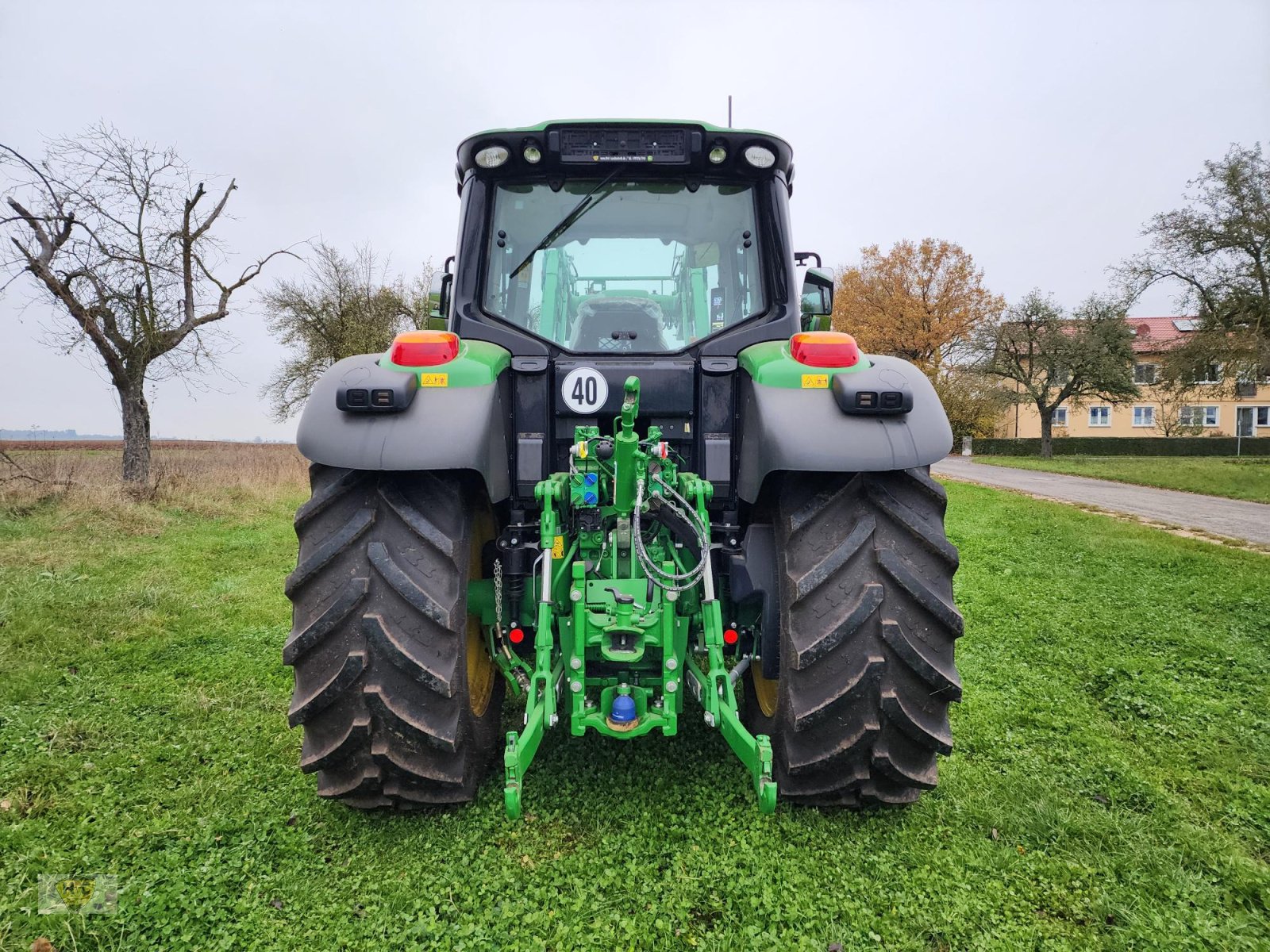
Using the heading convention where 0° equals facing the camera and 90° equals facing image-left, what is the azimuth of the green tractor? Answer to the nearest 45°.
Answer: approximately 180°

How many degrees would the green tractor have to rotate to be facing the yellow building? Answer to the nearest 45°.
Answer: approximately 45° to its right

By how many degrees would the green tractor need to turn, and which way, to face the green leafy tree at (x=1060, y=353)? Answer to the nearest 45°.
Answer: approximately 45° to its right
